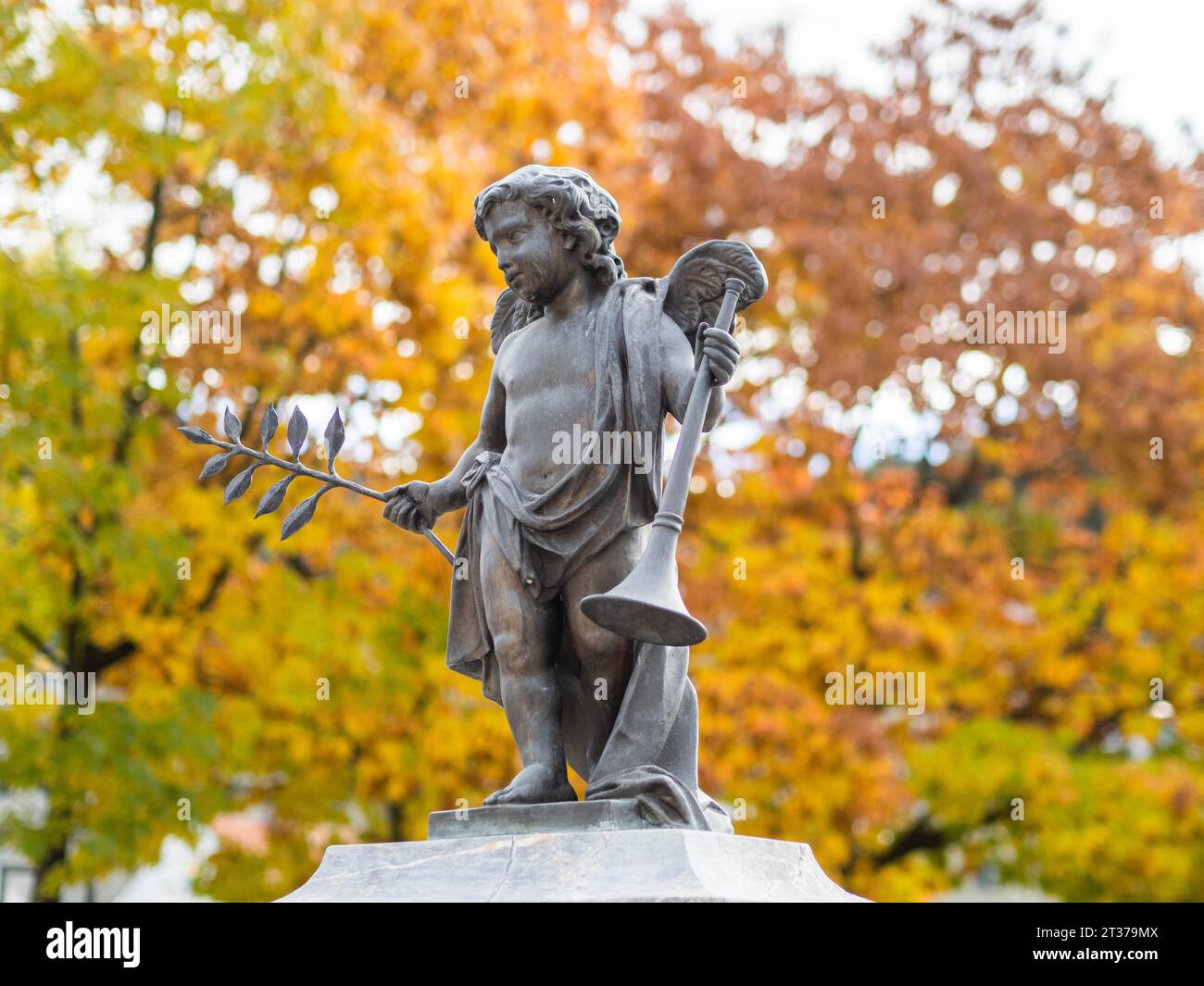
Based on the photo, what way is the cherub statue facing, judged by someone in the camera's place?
facing the viewer and to the left of the viewer
